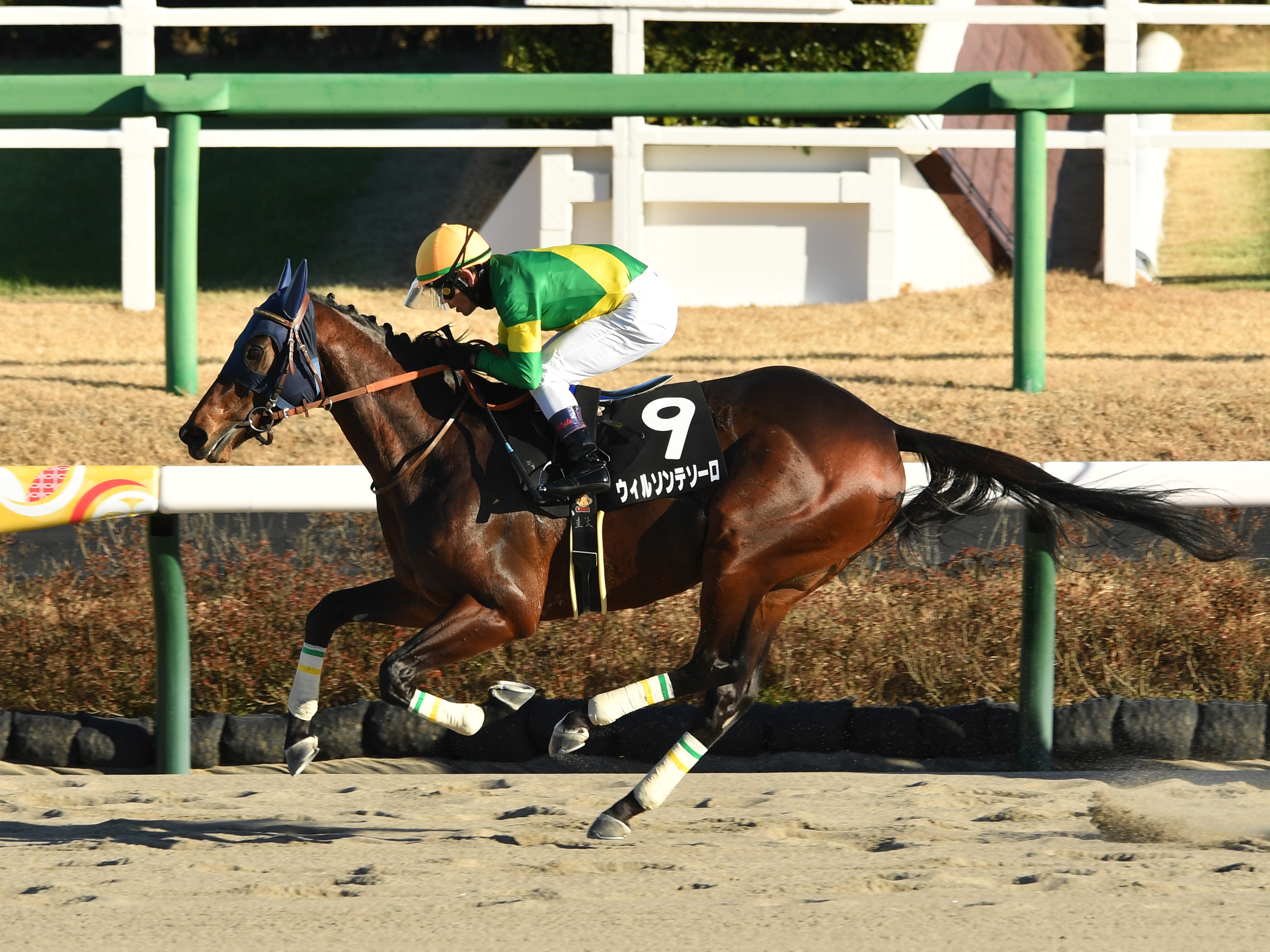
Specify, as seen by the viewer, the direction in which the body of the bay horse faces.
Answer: to the viewer's left

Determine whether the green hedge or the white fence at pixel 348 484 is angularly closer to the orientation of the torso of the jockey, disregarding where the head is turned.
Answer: the white fence

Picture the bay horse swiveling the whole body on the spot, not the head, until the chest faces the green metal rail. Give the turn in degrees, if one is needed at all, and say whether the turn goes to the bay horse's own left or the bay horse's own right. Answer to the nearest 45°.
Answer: approximately 90° to the bay horse's own right

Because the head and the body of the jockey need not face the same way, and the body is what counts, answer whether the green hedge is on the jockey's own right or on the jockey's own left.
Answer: on the jockey's own right

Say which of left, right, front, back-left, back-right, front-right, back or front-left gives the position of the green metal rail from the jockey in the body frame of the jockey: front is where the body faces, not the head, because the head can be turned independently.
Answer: right

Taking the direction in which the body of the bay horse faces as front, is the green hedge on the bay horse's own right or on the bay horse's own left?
on the bay horse's own right

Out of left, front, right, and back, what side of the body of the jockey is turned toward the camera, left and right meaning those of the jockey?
left

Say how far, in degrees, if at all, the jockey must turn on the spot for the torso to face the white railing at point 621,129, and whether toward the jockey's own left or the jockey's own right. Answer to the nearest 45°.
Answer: approximately 90° to the jockey's own right
